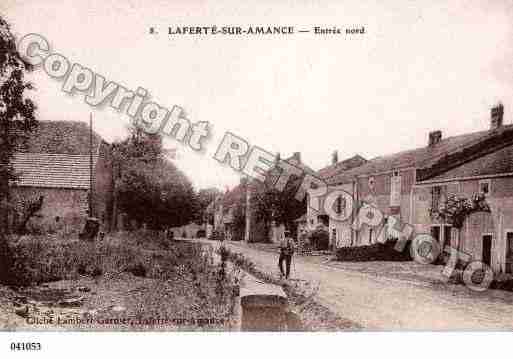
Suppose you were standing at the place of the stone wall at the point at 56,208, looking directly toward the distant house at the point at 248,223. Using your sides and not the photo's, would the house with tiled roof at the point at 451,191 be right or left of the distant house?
right

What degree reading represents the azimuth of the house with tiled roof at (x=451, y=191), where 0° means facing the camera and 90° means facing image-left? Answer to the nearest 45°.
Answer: approximately 45°

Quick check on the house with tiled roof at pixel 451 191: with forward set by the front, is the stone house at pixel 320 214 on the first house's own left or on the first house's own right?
on the first house's own right

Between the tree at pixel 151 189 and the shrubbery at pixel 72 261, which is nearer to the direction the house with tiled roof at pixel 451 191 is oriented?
the shrubbery

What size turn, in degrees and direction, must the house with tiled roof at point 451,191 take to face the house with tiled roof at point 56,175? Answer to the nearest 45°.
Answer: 0° — it already faces it

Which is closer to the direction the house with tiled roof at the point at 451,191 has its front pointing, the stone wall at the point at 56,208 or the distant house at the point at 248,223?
the stone wall

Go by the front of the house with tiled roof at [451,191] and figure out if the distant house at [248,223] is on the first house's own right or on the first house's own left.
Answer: on the first house's own right

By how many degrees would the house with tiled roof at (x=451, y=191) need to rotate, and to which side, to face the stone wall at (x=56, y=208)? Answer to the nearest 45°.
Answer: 0° — it already faces it
